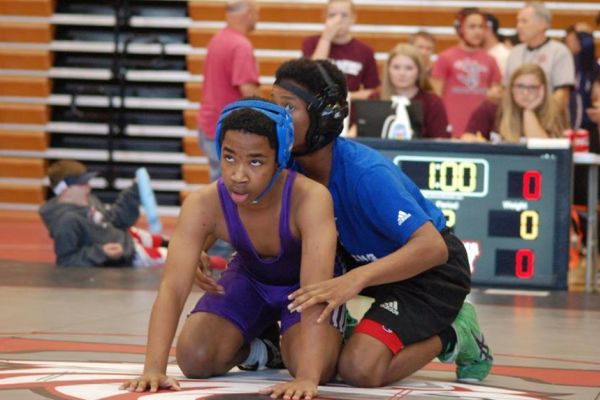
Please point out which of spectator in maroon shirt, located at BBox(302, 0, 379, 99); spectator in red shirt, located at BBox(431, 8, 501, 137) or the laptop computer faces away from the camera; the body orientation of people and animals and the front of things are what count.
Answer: the laptop computer

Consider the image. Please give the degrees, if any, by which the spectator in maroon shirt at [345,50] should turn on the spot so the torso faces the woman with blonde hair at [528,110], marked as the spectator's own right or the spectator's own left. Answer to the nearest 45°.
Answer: approximately 45° to the spectator's own left

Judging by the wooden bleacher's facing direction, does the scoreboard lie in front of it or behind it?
in front

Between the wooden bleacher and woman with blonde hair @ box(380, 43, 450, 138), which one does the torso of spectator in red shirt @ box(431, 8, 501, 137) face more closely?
the woman with blonde hair

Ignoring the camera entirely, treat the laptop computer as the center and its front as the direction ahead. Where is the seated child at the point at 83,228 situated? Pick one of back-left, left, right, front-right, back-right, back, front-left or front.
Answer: left

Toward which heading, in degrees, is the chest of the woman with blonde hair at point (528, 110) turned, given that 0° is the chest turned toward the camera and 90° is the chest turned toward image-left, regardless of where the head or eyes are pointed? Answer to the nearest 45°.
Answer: approximately 0°

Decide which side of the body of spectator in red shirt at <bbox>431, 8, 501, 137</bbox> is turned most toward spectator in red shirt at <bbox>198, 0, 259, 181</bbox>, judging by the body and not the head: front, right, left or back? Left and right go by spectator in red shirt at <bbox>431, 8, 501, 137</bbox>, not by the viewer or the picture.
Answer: right

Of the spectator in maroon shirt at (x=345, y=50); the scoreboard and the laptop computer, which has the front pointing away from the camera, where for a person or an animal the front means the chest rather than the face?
the laptop computer

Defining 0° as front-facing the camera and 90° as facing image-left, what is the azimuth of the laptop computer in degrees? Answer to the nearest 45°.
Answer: approximately 180°

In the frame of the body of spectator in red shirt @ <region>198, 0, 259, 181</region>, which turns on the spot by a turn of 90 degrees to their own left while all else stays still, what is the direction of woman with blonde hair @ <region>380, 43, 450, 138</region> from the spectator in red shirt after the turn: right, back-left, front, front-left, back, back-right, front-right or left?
back
